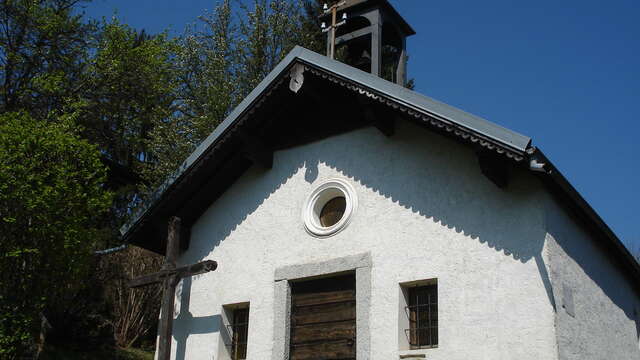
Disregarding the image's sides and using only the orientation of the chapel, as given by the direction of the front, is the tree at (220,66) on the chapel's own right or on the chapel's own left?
on the chapel's own right

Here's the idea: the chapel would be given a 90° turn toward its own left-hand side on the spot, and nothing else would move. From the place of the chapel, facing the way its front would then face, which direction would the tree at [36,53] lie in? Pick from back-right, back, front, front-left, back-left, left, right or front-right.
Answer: back

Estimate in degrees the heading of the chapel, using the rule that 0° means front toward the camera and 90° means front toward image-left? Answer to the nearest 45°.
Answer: approximately 45°

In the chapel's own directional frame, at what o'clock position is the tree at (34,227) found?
The tree is roughly at 2 o'clock from the chapel.

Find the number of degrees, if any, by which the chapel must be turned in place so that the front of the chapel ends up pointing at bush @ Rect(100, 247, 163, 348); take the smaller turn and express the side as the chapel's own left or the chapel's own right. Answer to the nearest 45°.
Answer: approximately 90° to the chapel's own right

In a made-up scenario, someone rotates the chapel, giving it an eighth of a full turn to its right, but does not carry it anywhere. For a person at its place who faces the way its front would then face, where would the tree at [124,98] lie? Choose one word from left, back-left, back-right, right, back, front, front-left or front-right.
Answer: front-right
